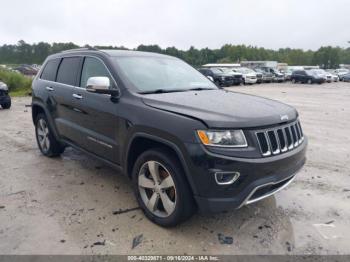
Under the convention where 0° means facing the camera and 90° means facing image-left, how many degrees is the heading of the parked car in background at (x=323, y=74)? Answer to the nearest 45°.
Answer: approximately 315°

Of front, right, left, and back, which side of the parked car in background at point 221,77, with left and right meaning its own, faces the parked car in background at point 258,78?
left

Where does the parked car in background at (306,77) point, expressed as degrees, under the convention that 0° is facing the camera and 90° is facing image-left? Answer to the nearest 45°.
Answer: approximately 315°

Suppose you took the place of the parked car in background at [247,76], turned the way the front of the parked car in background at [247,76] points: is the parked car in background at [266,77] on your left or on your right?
on your left

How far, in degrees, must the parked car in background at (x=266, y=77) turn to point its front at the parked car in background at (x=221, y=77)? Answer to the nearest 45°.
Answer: approximately 90° to its right

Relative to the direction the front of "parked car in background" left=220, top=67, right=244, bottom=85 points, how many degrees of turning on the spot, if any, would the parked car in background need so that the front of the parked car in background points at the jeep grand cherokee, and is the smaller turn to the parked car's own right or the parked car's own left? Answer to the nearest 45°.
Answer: approximately 45° to the parked car's own right

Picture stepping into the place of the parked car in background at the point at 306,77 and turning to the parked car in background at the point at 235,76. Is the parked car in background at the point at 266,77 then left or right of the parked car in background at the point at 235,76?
right

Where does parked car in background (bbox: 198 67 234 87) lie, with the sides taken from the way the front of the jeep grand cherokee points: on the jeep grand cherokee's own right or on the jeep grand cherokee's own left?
on the jeep grand cherokee's own left

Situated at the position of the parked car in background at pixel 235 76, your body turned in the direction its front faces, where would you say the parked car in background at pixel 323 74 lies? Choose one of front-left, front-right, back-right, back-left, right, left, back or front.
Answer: left

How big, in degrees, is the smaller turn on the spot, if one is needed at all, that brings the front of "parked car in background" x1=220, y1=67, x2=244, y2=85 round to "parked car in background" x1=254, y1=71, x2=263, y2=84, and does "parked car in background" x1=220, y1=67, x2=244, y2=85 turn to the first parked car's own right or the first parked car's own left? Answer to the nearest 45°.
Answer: approximately 90° to the first parked car's own left

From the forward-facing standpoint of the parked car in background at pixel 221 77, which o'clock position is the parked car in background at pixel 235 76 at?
the parked car in background at pixel 235 76 is roughly at 9 o'clock from the parked car in background at pixel 221 77.

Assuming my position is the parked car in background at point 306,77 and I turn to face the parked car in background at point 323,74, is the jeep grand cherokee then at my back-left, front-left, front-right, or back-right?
back-right
